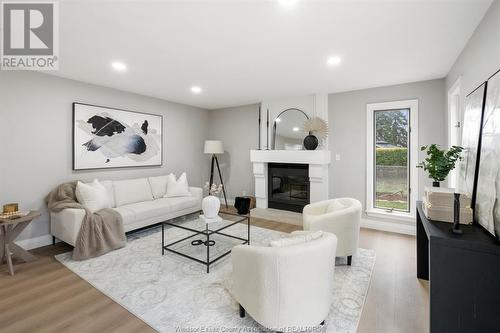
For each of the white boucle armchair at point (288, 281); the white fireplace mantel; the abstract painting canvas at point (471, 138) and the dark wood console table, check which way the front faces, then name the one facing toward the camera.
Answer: the white fireplace mantel

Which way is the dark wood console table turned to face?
to the viewer's left

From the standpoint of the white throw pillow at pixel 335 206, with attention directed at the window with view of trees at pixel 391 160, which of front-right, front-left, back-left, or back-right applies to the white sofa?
back-left

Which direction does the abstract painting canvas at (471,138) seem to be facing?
to the viewer's left

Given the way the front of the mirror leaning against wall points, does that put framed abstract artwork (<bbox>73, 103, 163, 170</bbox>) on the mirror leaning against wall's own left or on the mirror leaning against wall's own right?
on the mirror leaning against wall's own right

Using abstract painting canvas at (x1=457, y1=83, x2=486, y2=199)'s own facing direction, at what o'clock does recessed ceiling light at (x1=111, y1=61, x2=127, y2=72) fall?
The recessed ceiling light is roughly at 11 o'clock from the abstract painting canvas.
